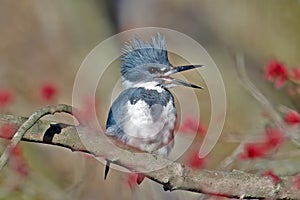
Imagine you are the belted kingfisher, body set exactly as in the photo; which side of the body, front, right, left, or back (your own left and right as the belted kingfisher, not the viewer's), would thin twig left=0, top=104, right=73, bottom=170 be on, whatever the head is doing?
right

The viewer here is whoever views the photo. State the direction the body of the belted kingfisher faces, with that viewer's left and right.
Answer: facing the viewer and to the right of the viewer
